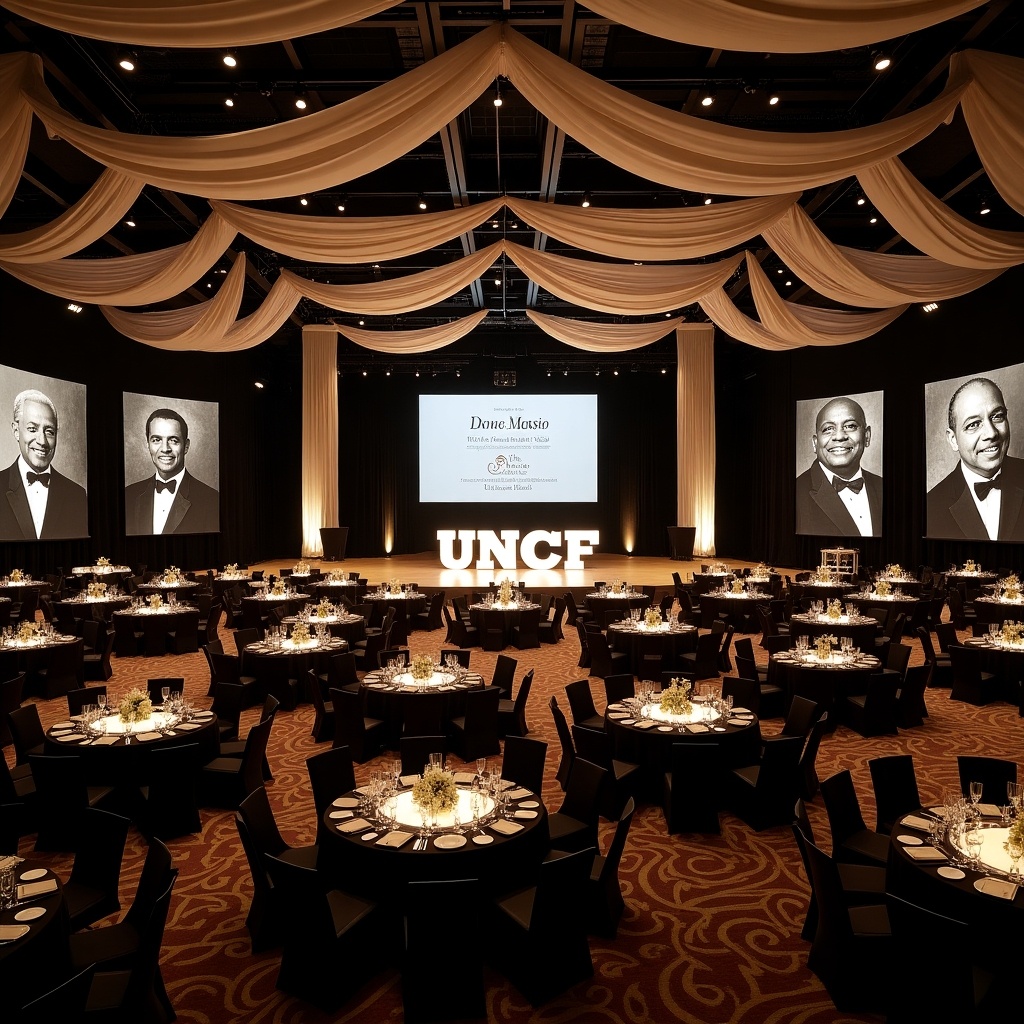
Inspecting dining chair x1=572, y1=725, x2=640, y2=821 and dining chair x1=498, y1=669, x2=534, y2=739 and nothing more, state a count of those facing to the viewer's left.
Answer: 1

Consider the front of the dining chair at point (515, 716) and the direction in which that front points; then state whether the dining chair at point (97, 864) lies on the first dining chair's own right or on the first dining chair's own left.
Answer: on the first dining chair's own left

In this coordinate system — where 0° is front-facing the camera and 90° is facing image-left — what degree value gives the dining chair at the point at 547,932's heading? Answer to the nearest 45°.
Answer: approximately 135°

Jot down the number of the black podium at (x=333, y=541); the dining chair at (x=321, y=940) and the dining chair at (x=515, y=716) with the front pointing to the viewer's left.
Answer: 1

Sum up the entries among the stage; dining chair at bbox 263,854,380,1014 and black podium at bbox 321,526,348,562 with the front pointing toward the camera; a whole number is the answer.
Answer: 2

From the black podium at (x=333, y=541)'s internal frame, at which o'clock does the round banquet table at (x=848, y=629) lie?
The round banquet table is roughly at 11 o'clock from the black podium.

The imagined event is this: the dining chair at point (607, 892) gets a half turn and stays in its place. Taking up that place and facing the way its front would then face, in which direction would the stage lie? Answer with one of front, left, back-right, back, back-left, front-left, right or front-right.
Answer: back-left

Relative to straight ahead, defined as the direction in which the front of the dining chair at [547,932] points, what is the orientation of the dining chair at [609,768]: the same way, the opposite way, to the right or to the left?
to the right

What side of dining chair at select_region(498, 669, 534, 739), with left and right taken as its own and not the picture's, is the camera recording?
left

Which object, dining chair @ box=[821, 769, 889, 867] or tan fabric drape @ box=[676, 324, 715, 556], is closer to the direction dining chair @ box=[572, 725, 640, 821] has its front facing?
the tan fabric drape

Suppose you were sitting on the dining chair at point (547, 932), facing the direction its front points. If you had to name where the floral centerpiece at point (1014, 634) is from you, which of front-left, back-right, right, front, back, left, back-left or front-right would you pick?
right

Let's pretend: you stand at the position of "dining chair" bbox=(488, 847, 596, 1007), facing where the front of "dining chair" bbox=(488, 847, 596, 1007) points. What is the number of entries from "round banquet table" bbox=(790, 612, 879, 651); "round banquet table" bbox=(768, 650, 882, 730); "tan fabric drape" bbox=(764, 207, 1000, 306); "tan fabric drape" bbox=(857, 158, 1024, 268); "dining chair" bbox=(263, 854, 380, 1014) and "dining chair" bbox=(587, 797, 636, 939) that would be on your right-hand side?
5

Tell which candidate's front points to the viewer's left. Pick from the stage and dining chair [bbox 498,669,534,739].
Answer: the dining chair

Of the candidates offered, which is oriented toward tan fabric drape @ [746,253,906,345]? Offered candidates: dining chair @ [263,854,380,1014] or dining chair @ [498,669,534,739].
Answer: dining chair @ [263,854,380,1014]

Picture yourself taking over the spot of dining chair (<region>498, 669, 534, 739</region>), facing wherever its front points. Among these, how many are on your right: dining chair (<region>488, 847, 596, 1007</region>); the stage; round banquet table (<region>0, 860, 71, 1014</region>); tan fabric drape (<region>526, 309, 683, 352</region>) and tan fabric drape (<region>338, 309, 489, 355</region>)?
3

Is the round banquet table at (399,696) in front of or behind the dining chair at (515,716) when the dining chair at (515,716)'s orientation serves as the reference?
in front
